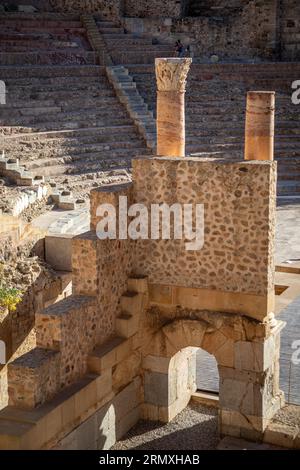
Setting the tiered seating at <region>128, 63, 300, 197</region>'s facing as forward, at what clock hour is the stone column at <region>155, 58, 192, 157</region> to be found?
The stone column is roughly at 12 o'clock from the tiered seating.

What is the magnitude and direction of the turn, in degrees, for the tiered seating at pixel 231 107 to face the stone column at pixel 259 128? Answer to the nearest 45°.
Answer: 0° — it already faces it

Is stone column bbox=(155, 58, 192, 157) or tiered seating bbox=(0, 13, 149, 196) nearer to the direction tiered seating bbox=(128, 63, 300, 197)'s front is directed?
the stone column

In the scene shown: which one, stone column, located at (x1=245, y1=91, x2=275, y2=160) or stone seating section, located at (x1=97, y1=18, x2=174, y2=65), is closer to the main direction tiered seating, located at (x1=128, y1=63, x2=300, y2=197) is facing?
the stone column

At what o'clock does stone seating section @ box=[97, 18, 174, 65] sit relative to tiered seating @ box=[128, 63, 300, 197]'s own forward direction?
The stone seating section is roughly at 4 o'clock from the tiered seating.

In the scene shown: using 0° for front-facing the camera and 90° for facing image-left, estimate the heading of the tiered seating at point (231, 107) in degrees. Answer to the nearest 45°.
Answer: approximately 0°

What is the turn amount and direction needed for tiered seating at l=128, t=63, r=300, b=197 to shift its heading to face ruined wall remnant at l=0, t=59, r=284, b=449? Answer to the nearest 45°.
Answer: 0° — it already faces it
